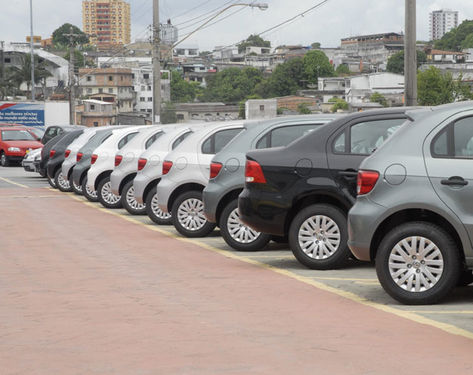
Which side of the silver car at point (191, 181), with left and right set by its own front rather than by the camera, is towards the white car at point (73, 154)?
left

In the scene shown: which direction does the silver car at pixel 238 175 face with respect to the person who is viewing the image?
facing to the right of the viewer

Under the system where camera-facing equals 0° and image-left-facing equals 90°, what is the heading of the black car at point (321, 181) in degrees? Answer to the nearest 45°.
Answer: approximately 270°

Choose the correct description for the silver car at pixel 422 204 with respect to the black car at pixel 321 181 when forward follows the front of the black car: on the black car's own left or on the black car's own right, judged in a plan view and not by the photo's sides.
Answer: on the black car's own right

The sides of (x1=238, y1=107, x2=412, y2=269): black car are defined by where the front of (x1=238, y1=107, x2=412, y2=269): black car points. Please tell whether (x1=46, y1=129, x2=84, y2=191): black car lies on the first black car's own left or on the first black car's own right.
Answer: on the first black car's own left

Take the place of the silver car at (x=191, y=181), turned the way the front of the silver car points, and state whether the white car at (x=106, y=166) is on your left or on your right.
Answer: on your left

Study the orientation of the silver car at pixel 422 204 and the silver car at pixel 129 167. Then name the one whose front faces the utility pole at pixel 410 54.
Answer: the silver car at pixel 129 167

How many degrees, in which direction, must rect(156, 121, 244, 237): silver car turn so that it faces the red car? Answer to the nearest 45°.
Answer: approximately 90° to its left

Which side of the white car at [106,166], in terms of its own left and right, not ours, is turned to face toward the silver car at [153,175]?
right

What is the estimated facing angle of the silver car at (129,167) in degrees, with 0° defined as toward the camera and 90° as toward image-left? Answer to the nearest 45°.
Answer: approximately 270°

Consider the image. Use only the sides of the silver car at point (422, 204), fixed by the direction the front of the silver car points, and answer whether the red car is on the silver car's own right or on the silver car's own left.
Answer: on the silver car's own left
